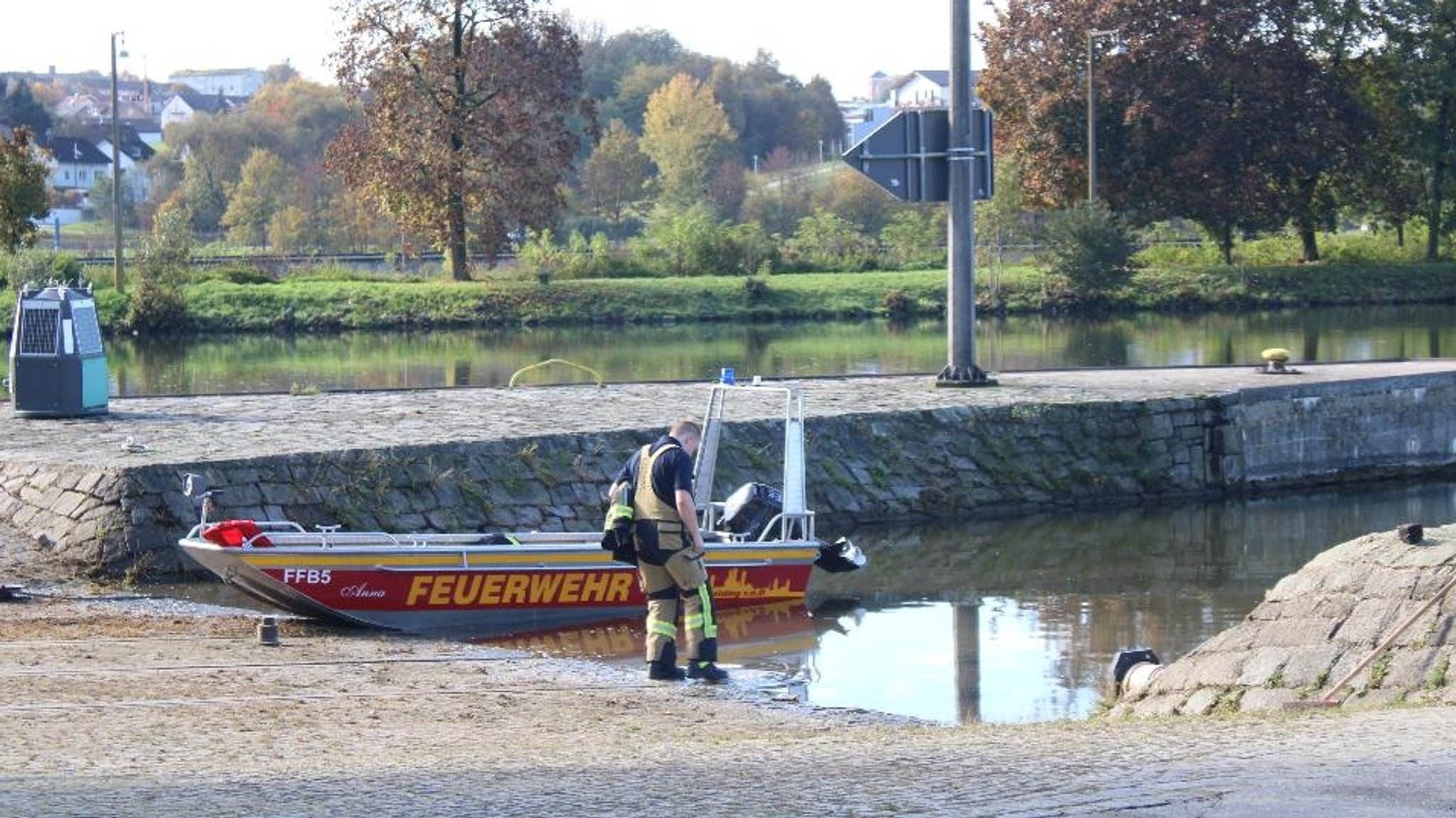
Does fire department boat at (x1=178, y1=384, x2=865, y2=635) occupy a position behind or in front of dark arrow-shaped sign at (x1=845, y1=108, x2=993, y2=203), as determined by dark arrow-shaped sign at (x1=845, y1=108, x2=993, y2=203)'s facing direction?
behind

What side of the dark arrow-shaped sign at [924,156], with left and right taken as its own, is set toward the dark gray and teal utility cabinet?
left

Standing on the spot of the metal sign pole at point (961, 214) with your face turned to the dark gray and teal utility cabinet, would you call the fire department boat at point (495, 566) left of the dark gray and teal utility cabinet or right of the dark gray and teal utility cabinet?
left

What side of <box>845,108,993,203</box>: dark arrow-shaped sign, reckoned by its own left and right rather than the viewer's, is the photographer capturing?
back

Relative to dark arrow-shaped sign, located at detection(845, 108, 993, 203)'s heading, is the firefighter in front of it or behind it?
behind

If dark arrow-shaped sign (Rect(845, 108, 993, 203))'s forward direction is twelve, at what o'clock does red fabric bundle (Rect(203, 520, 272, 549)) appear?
The red fabric bundle is roughly at 7 o'clock from the dark arrow-shaped sign.

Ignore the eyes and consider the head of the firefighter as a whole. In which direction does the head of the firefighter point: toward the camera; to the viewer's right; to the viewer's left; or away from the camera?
to the viewer's right
